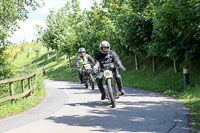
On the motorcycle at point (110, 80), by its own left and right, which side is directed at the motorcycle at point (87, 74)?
back

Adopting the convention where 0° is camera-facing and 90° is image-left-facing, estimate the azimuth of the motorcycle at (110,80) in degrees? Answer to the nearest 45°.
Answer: approximately 0°
